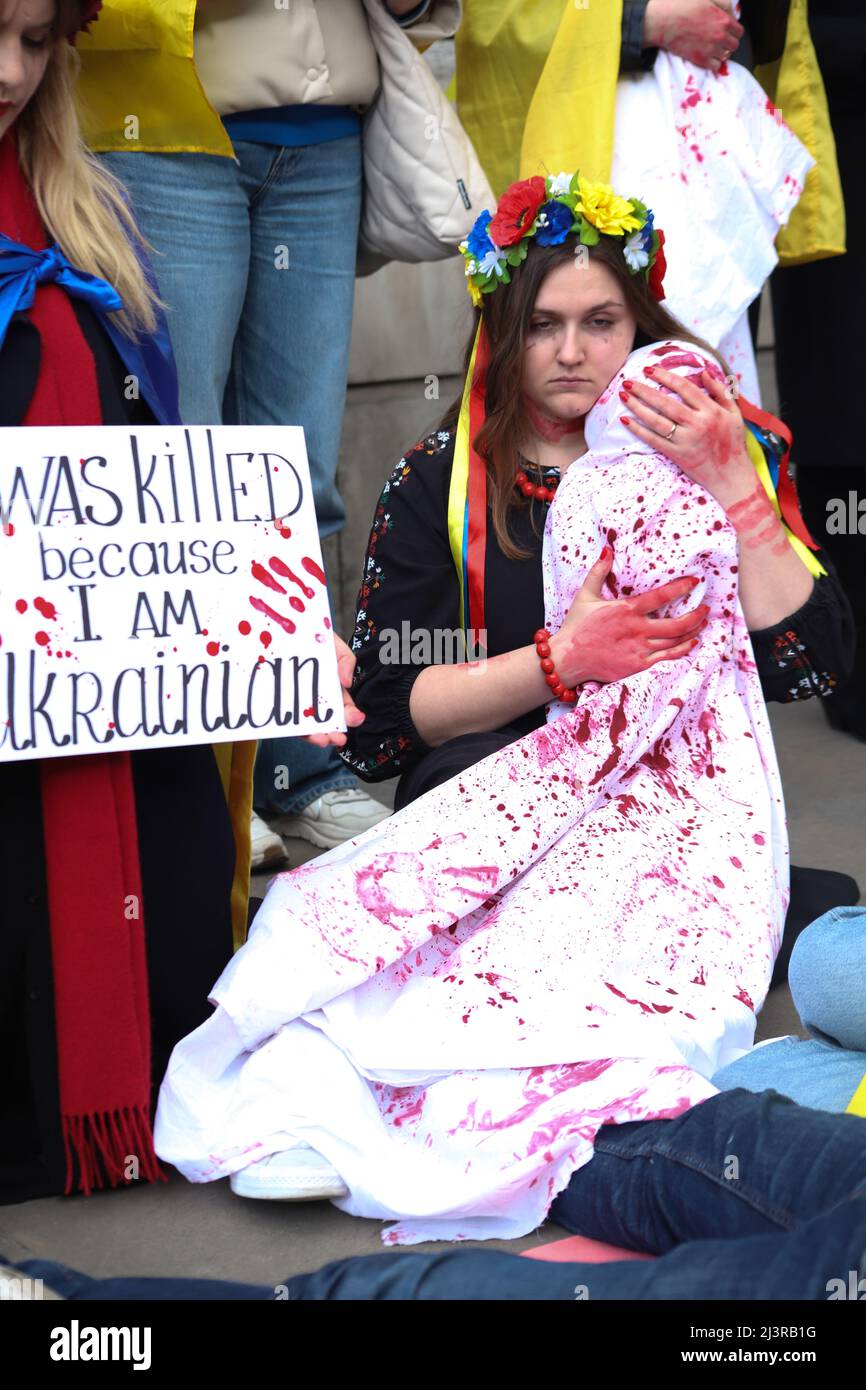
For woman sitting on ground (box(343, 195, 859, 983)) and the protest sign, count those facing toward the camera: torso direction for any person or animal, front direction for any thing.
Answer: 2

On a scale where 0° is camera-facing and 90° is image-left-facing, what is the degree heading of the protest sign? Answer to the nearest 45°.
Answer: approximately 0°

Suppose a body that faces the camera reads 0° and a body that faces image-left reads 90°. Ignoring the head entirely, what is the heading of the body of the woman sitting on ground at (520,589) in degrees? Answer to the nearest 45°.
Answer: approximately 0°

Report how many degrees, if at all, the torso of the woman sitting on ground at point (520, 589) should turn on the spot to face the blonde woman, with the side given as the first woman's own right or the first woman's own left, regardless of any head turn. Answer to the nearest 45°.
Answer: approximately 45° to the first woman's own right

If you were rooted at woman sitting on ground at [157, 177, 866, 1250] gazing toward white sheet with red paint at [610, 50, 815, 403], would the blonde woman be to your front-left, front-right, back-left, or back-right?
back-left

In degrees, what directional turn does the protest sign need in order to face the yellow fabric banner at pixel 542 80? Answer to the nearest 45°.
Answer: approximately 135° to its left

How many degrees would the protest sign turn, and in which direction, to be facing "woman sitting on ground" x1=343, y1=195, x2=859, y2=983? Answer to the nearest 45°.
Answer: approximately 135° to its left

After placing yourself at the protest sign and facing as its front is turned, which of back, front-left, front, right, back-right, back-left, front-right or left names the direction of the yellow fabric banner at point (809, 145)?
back-left

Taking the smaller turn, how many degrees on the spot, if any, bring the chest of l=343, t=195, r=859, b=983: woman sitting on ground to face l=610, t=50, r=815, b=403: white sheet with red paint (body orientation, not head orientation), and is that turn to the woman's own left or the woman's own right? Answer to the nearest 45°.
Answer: approximately 135° to the woman's own left

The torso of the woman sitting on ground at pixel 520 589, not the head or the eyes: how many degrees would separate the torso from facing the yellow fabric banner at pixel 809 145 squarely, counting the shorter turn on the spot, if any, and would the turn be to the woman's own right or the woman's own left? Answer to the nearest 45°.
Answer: approximately 135° to the woman's own left
